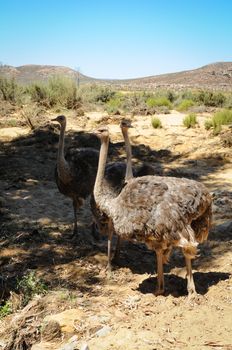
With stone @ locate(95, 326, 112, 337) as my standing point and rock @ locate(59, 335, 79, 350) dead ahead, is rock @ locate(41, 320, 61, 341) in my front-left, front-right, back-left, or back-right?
front-right

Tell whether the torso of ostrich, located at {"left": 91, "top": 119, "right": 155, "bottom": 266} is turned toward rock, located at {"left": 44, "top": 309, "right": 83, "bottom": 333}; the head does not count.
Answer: no

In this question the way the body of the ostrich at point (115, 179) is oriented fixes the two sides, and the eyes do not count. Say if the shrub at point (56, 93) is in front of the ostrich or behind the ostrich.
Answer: behind

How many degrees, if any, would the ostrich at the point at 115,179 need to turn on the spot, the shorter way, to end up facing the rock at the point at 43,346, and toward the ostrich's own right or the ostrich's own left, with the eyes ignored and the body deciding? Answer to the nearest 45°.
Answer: approximately 45° to the ostrich's own right

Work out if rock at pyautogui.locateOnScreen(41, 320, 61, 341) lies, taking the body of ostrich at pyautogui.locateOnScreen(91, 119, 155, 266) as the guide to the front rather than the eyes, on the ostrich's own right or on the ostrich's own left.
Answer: on the ostrich's own right

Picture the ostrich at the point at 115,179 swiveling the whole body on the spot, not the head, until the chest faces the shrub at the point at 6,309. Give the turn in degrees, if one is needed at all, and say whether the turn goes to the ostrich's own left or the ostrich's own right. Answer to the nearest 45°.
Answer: approximately 90° to the ostrich's own right

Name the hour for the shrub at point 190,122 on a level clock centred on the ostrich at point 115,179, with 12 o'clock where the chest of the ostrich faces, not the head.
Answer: The shrub is roughly at 8 o'clock from the ostrich.

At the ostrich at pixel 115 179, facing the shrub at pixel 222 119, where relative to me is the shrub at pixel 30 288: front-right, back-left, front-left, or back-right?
back-left

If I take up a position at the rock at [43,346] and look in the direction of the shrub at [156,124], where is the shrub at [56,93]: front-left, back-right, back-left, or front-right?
front-left

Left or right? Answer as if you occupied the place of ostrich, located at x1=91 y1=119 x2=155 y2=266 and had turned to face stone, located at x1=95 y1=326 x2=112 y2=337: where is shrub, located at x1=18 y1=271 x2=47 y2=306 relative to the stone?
right
